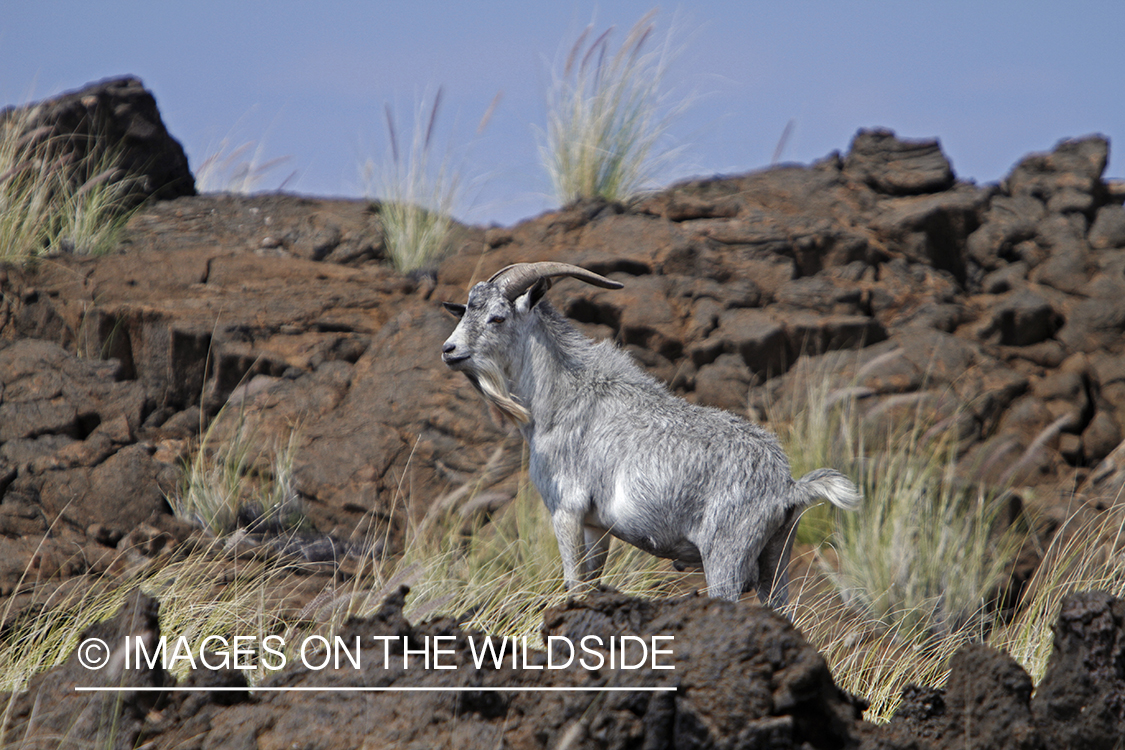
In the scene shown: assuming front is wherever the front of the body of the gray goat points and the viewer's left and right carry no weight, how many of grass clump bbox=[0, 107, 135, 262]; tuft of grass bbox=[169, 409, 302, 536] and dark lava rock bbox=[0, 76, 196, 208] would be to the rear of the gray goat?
0

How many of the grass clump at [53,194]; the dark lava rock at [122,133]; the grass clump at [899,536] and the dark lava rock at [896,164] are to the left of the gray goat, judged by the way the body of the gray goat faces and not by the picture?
0

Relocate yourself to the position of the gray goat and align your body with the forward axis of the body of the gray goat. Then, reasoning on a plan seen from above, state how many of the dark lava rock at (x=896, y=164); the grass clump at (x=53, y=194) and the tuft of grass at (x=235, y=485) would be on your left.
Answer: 0

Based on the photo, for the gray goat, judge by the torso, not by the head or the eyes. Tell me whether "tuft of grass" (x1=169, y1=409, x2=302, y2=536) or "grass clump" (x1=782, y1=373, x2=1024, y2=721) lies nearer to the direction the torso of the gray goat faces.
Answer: the tuft of grass

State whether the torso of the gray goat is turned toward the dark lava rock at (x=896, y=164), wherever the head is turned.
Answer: no

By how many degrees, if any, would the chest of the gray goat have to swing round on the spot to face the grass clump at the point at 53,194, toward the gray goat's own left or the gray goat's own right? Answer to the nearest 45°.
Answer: approximately 45° to the gray goat's own right

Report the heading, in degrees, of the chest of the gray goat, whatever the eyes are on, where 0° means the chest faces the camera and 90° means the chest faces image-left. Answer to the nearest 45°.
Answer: approximately 90°

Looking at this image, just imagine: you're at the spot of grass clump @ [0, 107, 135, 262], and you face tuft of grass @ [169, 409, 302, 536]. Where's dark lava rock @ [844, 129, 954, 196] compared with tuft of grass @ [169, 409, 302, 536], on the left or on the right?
left

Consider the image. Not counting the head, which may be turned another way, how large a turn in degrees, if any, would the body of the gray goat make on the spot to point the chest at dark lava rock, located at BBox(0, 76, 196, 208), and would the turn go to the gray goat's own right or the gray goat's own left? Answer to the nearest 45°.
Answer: approximately 45° to the gray goat's own right

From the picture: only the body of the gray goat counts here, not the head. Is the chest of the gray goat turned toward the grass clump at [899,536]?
no

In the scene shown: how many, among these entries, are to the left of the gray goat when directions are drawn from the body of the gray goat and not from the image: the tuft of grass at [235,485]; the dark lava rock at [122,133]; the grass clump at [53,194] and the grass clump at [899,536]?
0

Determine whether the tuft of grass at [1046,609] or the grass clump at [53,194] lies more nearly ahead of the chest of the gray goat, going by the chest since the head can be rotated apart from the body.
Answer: the grass clump

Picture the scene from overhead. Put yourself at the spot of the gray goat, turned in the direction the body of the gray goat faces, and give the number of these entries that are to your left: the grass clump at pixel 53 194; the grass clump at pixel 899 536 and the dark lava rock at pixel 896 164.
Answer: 0
